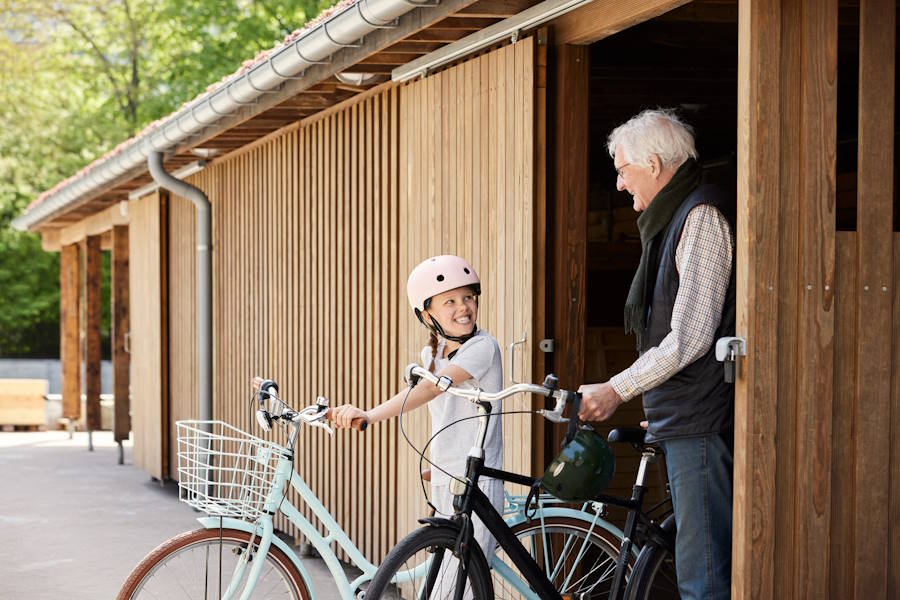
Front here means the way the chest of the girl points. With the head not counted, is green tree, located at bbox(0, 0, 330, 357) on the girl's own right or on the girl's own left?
on the girl's own right

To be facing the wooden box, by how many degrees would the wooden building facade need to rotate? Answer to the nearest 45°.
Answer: approximately 90° to its right

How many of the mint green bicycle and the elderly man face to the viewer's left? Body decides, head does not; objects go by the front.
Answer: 2

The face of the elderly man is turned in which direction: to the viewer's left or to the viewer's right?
to the viewer's left

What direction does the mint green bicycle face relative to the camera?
to the viewer's left

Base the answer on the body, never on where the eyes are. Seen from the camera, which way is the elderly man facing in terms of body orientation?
to the viewer's left

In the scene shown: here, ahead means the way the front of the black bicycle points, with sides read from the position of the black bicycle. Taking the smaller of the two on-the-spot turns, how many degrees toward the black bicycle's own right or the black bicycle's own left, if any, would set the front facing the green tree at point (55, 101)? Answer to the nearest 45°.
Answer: approximately 90° to the black bicycle's own right

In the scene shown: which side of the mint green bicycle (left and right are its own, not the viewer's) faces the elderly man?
back

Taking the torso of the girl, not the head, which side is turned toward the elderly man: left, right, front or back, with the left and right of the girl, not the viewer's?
left
